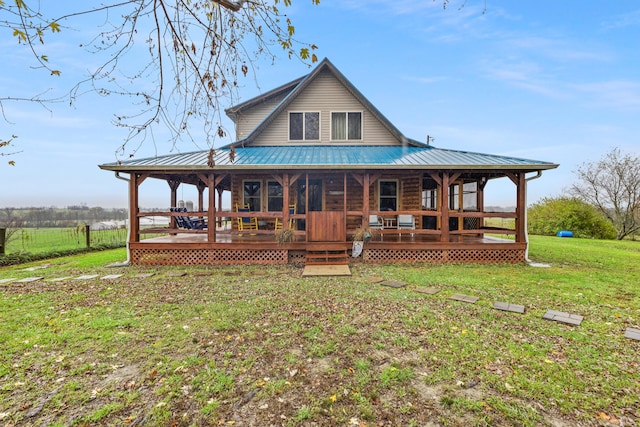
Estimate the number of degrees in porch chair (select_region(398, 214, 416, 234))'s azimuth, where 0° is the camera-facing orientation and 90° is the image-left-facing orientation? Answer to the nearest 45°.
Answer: approximately 0°

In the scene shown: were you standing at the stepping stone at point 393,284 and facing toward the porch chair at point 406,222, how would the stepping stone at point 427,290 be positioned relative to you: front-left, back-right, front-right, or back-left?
back-right

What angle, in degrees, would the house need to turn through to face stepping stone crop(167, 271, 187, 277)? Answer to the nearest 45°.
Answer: approximately 45° to its right

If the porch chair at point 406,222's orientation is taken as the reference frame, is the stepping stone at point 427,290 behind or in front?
in front

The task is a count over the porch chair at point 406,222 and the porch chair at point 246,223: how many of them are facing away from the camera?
0

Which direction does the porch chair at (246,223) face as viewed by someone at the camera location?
facing the viewer and to the right of the viewer

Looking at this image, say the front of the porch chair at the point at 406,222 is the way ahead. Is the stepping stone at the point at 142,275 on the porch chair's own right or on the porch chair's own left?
on the porch chair's own right

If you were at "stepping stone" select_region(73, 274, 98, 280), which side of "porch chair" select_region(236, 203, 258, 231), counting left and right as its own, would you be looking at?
right

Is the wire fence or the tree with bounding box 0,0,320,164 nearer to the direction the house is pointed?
the tree

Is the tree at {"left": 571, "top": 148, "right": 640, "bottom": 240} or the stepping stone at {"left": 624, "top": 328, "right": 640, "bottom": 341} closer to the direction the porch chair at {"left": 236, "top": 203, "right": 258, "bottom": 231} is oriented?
the stepping stone

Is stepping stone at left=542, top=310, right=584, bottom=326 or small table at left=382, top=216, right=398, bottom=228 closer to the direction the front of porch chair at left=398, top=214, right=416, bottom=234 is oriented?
the stepping stone

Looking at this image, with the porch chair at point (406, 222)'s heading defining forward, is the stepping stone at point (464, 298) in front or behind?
in front
